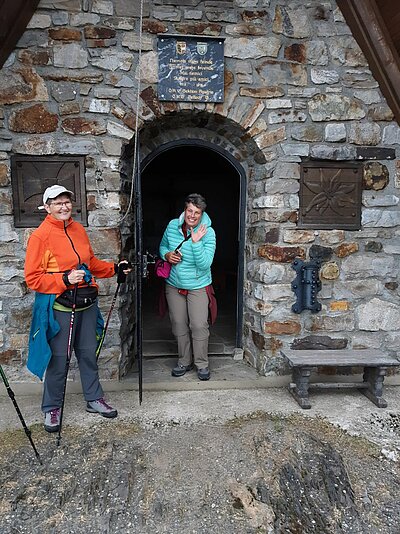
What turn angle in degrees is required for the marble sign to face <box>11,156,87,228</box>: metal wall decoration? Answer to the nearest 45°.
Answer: approximately 90° to its right

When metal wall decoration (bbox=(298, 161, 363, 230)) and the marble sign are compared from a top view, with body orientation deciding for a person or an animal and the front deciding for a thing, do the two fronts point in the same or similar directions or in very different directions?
same or similar directions

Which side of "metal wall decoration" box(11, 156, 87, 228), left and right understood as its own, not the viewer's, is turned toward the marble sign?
left

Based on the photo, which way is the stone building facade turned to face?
toward the camera

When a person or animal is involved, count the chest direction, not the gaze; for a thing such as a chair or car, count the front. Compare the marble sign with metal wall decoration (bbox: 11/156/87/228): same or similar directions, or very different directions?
same or similar directions

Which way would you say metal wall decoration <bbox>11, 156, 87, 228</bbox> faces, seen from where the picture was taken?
facing the viewer

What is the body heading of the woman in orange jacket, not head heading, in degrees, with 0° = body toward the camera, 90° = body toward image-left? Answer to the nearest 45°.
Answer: approximately 315°

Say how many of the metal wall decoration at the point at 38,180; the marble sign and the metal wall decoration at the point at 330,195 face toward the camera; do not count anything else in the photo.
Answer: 3

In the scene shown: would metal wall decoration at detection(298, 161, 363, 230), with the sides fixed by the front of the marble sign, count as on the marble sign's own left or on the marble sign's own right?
on the marble sign's own left

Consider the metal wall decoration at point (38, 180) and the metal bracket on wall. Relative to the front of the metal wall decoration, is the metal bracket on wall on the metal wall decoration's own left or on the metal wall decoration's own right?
on the metal wall decoration's own left

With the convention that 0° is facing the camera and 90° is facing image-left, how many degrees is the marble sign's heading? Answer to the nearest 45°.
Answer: approximately 0°

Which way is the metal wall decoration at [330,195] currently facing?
toward the camera
